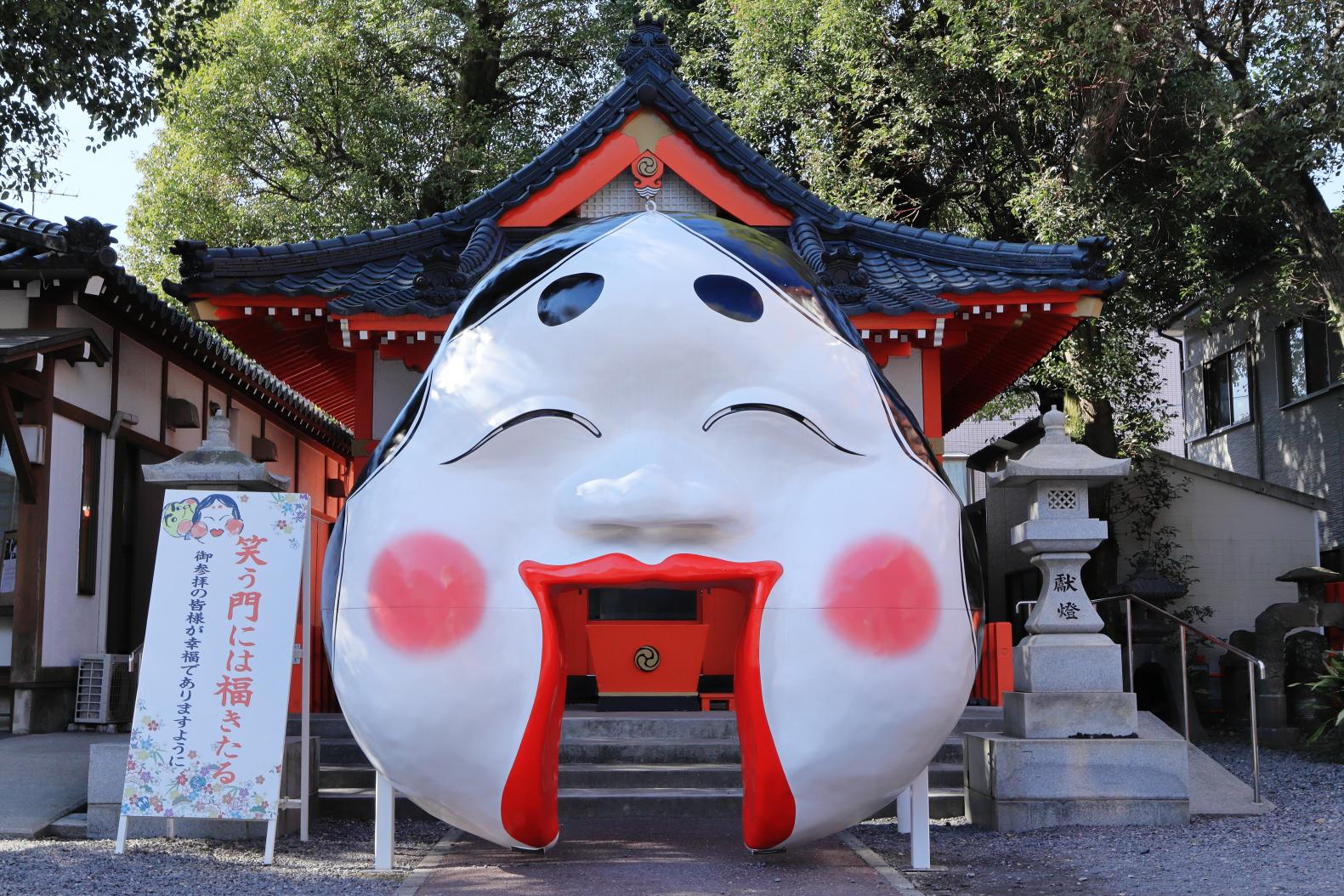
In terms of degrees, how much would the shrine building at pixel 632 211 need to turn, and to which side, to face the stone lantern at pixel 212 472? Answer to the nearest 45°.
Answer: approximately 45° to its right

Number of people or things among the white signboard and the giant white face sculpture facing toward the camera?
2

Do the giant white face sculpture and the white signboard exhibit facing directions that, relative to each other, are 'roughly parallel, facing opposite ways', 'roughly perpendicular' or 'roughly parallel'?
roughly parallel

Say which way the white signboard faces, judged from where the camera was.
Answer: facing the viewer

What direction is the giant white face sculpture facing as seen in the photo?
toward the camera

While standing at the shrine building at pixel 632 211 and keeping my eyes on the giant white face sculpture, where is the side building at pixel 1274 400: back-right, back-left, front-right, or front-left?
back-left

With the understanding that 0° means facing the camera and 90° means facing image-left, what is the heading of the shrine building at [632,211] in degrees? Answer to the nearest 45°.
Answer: approximately 0°

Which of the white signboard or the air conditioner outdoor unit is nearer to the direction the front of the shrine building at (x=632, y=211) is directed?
the white signboard

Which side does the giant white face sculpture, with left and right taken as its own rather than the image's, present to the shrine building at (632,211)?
back

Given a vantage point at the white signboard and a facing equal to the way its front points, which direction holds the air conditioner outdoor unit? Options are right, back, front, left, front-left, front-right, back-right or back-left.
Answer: back

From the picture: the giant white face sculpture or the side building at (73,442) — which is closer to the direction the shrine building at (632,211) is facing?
the giant white face sculpture
